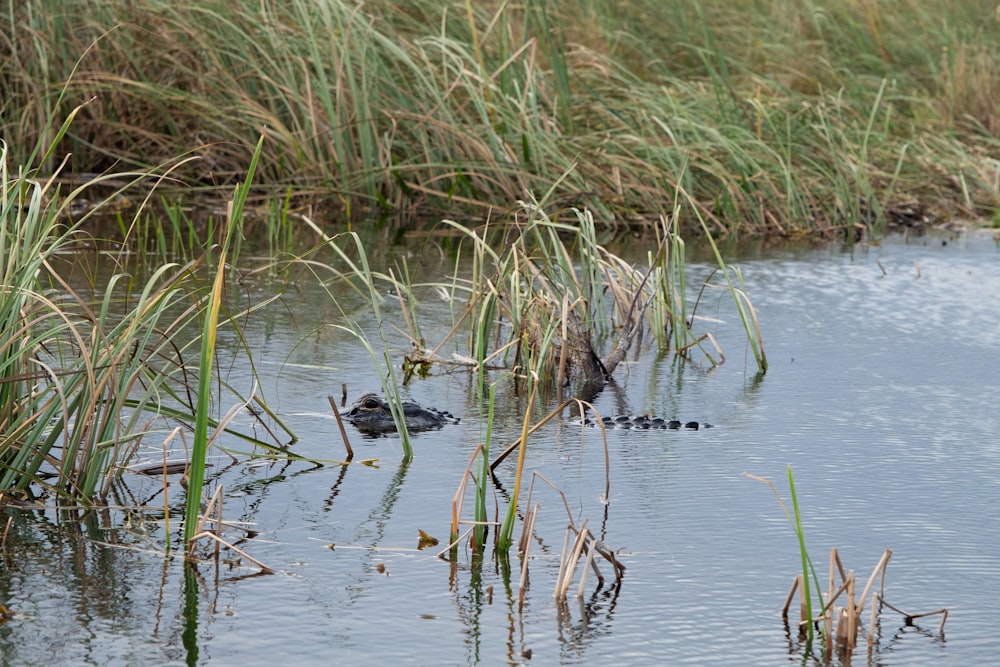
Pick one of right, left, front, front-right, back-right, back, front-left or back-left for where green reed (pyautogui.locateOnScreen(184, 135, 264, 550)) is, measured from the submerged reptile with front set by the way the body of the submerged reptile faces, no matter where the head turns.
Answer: left

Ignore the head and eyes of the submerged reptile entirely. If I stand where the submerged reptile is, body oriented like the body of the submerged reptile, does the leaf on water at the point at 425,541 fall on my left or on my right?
on my left

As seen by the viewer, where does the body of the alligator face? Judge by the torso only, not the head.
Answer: to the viewer's left

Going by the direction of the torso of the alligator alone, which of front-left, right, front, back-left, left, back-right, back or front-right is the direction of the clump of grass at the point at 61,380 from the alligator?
front-left

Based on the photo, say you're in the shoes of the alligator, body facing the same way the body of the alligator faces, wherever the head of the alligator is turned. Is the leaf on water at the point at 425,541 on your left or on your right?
on your left

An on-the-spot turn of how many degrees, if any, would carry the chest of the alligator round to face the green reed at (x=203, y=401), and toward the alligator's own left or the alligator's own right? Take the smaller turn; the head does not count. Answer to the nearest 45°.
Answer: approximately 45° to the alligator's own left

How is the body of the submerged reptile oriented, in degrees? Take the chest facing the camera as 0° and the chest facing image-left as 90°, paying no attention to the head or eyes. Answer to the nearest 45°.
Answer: approximately 90°
